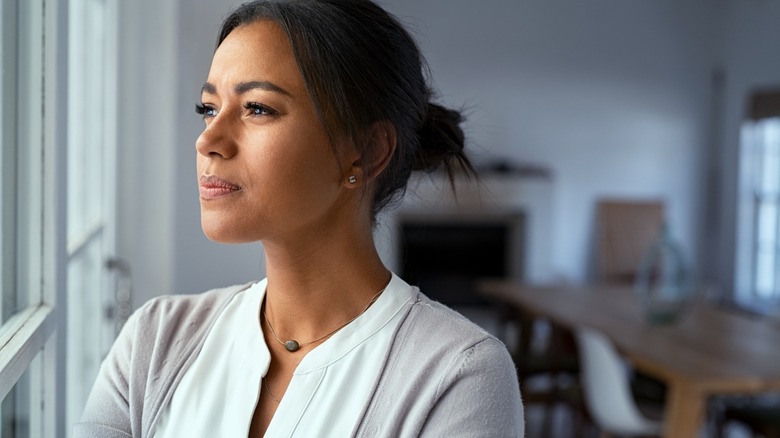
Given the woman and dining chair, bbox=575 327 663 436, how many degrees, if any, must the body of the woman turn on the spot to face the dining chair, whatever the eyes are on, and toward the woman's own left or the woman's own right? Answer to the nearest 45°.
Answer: approximately 180°

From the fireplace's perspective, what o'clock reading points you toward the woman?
The woman is roughly at 12 o'clock from the fireplace.

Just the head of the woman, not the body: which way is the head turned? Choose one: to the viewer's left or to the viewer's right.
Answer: to the viewer's left

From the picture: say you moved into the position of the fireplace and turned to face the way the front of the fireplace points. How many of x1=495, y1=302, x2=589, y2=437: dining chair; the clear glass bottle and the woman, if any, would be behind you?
0

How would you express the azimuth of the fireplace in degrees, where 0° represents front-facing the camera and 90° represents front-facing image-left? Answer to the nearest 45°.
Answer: approximately 0°

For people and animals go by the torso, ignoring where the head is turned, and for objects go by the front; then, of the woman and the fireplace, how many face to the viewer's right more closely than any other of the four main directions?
0

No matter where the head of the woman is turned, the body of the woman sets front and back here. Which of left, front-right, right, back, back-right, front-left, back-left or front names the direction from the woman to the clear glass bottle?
back

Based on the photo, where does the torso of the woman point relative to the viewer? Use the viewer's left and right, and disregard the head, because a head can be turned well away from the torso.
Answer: facing the viewer and to the left of the viewer

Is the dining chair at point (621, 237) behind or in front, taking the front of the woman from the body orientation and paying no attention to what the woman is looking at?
behind

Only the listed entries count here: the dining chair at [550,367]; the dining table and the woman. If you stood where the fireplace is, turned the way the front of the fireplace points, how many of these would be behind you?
0

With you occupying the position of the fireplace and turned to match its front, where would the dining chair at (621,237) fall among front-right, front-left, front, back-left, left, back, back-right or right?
left
